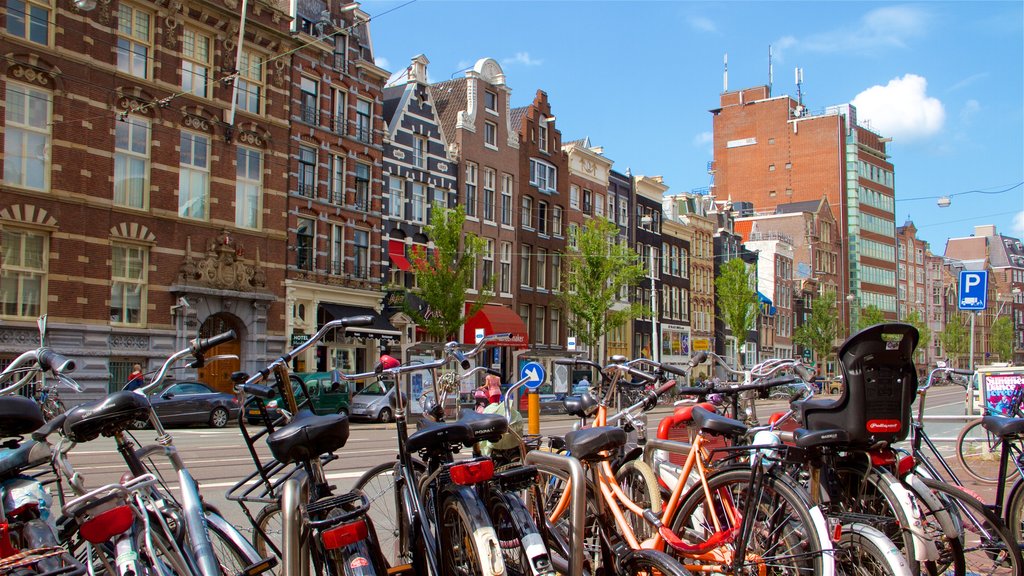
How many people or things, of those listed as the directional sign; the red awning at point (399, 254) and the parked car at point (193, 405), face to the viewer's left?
1

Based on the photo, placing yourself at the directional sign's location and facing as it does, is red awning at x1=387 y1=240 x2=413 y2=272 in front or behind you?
behind

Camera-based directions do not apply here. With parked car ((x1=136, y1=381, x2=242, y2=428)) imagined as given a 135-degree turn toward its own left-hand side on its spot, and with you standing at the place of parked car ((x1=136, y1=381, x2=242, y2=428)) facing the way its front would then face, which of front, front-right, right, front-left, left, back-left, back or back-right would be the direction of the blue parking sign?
front

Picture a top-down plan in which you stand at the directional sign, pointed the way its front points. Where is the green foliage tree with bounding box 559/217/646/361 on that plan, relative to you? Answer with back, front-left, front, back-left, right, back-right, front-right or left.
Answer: back

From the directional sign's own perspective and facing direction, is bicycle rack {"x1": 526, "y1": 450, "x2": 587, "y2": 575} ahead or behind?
ahead

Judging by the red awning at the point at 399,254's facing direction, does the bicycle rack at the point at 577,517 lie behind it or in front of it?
in front

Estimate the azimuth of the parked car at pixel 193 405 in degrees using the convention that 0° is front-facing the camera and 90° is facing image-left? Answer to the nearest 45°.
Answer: approximately 90°

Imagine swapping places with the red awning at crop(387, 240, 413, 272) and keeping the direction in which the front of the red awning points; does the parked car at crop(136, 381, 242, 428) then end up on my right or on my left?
on my right

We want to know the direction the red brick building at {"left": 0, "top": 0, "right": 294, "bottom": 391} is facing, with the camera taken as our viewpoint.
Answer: facing the viewer and to the right of the viewer
